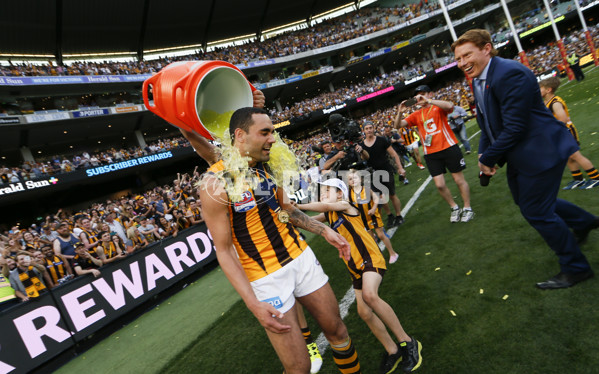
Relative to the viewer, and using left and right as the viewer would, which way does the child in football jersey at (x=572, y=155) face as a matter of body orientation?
facing to the left of the viewer

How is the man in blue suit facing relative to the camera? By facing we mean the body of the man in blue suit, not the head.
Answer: to the viewer's left

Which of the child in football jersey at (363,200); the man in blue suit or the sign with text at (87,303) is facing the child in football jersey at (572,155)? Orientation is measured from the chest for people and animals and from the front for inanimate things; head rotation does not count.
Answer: the sign with text

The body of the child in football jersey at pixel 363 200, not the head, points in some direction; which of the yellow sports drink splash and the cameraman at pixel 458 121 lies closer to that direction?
the yellow sports drink splash

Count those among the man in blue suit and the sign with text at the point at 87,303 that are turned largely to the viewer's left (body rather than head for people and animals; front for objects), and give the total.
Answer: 1

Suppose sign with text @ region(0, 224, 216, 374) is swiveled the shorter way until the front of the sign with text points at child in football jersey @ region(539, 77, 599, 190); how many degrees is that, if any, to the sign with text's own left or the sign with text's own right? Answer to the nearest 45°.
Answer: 0° — it already faces them

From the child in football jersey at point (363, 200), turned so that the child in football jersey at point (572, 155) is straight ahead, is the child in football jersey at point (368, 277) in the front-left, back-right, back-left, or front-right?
back-right

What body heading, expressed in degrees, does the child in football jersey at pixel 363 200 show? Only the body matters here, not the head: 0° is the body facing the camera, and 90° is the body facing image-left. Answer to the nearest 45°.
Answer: approximately 45°

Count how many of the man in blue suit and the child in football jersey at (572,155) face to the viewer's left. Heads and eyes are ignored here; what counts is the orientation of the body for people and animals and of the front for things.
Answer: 2
